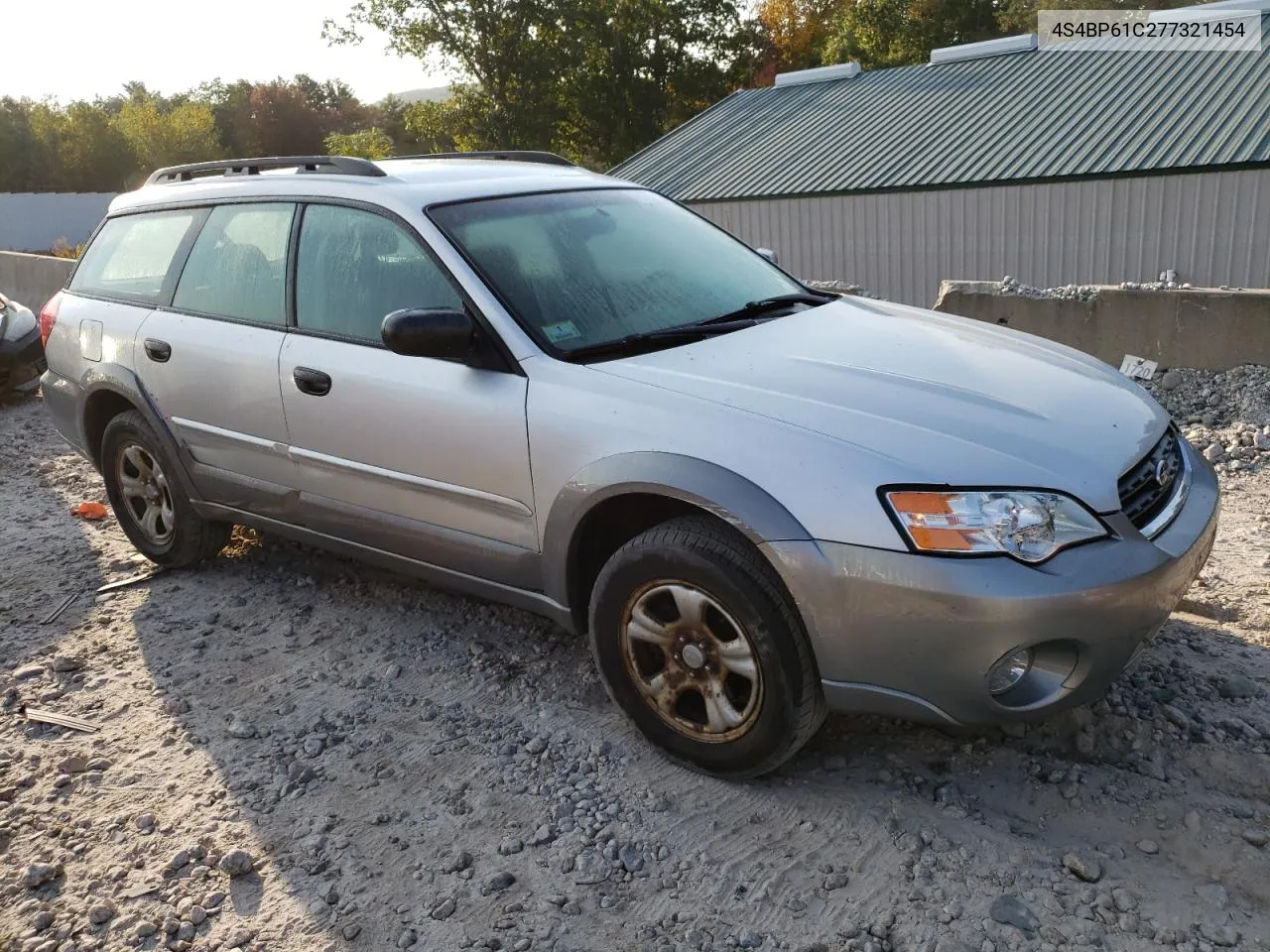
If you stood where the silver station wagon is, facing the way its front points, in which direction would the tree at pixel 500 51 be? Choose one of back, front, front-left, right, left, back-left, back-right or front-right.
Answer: back-left

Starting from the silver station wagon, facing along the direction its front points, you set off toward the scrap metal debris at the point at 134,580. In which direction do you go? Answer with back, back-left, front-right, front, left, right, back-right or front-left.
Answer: back

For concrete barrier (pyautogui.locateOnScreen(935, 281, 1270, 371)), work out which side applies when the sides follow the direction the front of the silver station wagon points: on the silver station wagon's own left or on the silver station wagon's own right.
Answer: on the silver station wagon's own left

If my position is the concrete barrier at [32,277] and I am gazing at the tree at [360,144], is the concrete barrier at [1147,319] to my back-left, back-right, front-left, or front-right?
back-right

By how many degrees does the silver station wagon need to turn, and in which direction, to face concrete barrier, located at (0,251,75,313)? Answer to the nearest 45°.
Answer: approximately 180°

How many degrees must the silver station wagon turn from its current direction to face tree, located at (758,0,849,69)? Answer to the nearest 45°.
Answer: approximately 135° to its left

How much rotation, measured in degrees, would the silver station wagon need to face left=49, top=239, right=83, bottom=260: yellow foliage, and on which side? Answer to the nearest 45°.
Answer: approximately 180°

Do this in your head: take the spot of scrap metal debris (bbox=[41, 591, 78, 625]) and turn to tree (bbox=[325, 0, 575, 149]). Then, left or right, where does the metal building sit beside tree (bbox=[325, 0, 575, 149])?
right

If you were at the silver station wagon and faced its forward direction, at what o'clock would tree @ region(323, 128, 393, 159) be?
The tree is roughly at 7 o'clock from the silver station wagon.

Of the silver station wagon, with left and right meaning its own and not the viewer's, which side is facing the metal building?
left

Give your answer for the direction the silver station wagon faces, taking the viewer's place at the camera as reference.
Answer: facing the viewer and to the right of the viewer

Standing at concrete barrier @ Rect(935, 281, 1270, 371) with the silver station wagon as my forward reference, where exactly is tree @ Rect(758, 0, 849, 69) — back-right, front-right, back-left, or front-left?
back-right
